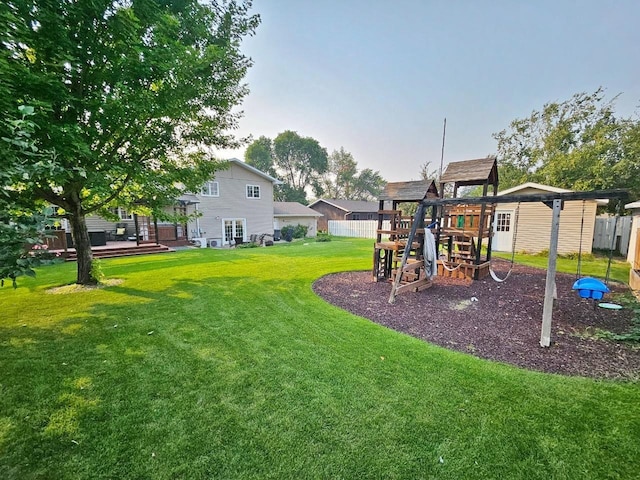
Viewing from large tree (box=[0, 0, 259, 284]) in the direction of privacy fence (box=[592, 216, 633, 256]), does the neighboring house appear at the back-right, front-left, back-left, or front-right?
front-left

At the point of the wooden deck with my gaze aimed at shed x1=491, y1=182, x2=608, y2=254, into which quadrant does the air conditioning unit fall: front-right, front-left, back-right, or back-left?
front-left

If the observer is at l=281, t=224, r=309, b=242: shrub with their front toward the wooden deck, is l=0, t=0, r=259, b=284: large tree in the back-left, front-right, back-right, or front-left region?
front-left

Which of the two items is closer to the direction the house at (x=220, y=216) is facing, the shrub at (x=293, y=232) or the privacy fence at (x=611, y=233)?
the shrub
